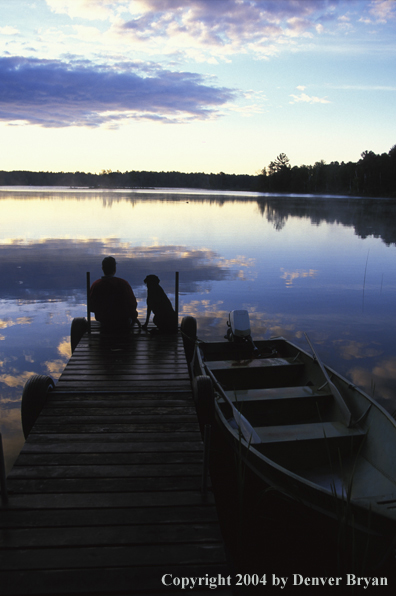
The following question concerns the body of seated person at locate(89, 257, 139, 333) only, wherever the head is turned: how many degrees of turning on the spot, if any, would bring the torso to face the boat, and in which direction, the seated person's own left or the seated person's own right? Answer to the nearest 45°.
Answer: approximately 135° to the seated person's own right

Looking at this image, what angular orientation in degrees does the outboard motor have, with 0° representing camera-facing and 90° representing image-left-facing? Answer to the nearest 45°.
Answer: approximately 315°

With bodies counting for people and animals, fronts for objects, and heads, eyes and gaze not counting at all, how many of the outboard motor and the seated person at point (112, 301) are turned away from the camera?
1

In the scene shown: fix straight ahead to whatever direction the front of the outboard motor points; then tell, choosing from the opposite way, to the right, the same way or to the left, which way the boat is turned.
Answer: the same way

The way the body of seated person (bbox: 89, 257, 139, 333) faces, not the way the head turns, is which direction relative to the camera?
away from the camera

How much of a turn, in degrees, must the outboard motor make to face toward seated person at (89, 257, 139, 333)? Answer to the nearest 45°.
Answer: approximately 135° to its right

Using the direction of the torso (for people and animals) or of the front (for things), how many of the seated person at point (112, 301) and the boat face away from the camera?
1

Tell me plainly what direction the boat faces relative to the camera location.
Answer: facing the viewer and to the right of the viewer

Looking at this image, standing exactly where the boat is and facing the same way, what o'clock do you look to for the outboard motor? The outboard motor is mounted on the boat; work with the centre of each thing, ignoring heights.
The outboard motor is roughly at 7 o'clock from the boat.

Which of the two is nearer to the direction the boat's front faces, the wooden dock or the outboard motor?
the wooden dock
